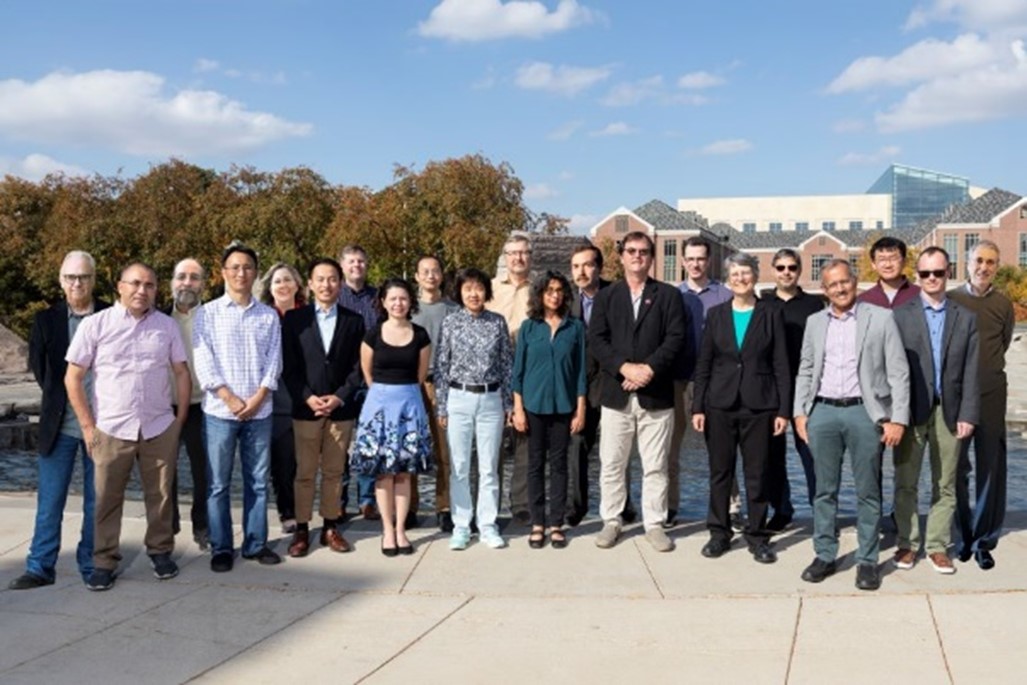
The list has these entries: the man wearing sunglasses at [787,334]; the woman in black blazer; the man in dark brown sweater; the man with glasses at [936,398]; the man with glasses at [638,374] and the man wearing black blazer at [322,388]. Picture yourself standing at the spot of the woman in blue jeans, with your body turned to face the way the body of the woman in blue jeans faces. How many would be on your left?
5

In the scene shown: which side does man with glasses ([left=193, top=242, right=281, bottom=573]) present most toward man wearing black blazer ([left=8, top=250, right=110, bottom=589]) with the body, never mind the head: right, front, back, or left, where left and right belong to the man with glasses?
right

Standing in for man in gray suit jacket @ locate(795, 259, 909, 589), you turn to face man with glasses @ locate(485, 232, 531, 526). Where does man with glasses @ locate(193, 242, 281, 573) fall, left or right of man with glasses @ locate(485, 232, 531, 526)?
left

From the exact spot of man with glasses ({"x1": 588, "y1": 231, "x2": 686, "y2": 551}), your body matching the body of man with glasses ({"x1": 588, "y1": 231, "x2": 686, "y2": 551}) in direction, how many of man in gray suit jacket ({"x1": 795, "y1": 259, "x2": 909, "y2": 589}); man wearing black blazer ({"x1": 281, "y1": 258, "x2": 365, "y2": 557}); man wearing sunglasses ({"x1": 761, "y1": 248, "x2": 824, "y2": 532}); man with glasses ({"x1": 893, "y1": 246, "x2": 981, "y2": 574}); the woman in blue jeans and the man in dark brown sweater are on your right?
2

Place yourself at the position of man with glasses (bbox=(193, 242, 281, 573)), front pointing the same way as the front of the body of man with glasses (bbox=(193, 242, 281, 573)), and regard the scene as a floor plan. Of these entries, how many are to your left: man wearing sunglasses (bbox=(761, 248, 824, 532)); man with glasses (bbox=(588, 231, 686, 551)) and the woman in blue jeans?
3
